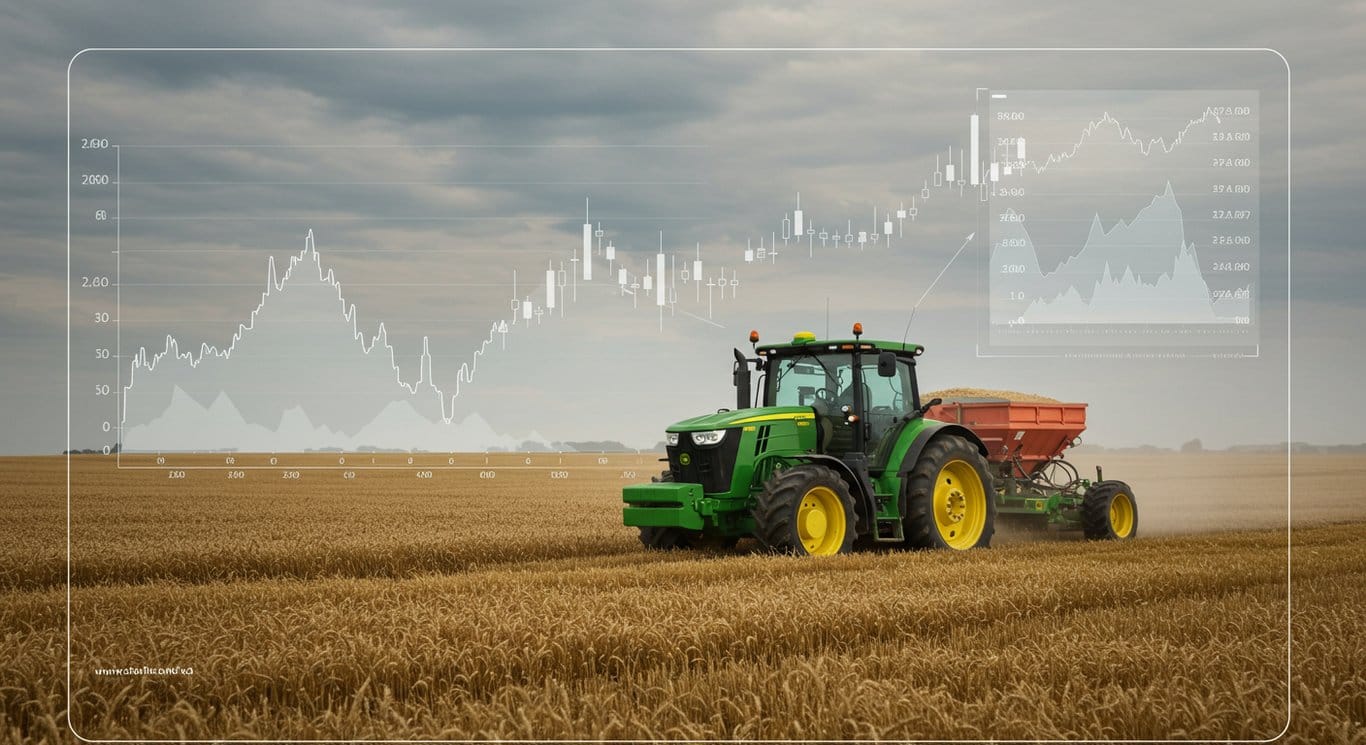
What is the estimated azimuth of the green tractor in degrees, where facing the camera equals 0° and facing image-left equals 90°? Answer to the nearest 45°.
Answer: approximately 45°
